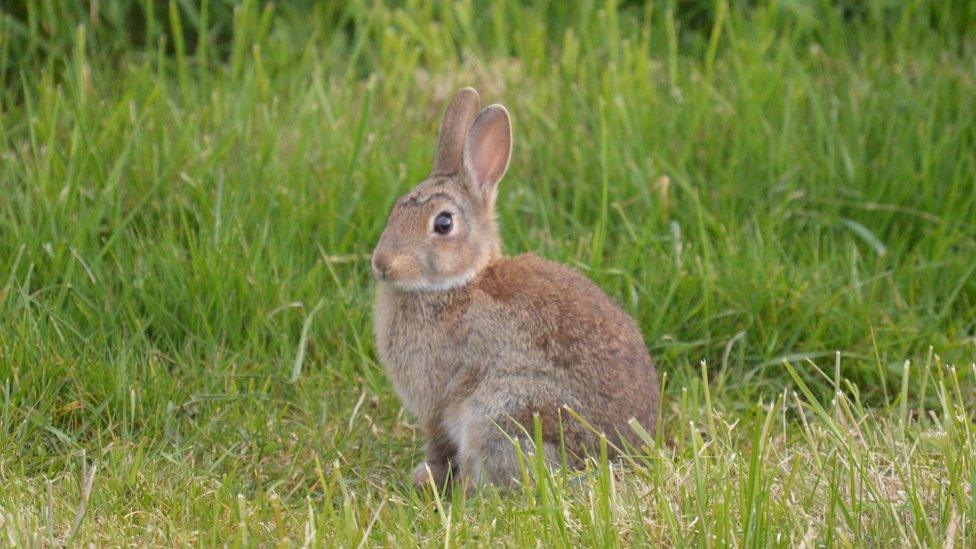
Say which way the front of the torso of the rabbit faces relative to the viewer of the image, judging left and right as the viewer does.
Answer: facing the viewer and to the left of the viewer
